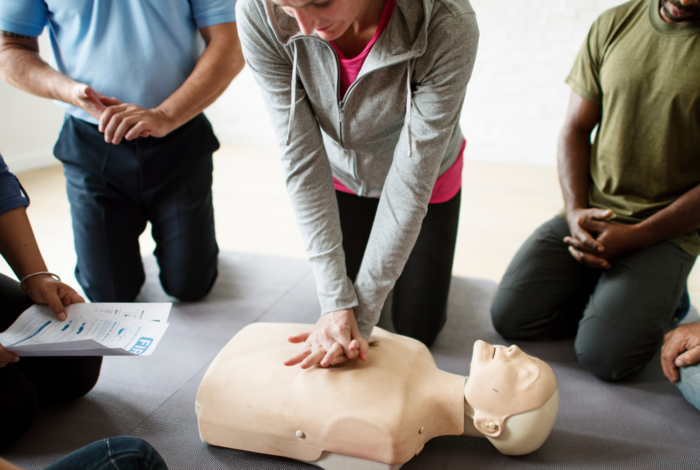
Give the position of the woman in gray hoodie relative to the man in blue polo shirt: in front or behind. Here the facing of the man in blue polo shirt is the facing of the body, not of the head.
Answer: in front

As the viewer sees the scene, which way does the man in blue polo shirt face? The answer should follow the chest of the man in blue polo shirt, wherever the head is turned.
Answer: toward the camera

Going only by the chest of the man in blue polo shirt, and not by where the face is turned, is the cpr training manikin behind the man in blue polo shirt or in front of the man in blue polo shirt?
in front
